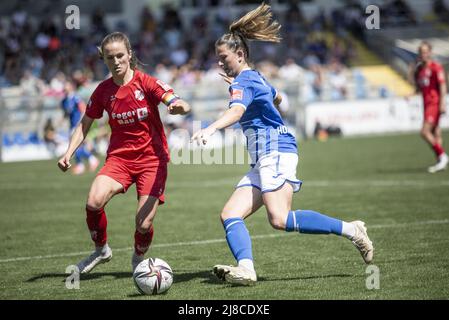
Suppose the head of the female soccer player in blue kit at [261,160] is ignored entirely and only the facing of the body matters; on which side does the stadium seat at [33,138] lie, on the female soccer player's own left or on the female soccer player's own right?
on the female soccer player's own right

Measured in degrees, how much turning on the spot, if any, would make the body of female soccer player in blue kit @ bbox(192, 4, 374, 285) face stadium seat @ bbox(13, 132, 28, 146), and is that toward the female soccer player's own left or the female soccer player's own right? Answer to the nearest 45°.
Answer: approximately 45° to the female soccer player's own right

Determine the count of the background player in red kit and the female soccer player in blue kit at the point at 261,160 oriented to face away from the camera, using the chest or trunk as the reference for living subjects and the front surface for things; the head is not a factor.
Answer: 0

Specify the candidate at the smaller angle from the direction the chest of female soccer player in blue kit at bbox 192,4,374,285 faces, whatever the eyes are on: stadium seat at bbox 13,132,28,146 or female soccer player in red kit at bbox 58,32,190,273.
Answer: the female soccer player in red kit

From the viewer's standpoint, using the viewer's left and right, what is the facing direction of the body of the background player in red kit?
facing the viewer and to the left of the viewer

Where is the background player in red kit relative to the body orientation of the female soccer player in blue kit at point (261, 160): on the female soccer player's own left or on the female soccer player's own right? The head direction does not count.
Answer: on the female soccer player's own right

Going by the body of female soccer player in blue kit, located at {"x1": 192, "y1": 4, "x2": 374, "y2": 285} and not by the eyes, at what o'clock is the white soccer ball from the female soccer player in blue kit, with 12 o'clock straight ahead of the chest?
The white soccer ball is roughly at 11 o'clock from the female soccer player in blue kit.

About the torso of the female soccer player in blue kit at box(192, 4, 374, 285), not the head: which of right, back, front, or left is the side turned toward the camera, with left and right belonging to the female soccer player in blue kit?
left

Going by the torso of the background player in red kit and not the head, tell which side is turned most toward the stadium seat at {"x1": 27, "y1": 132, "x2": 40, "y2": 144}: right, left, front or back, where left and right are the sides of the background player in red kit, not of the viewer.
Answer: right
